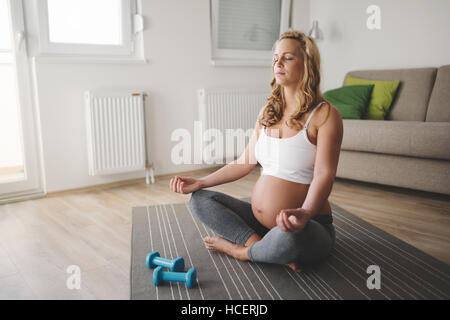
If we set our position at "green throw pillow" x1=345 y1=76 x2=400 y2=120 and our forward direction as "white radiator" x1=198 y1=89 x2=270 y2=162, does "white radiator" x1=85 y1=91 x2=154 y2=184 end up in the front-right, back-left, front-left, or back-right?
front-left

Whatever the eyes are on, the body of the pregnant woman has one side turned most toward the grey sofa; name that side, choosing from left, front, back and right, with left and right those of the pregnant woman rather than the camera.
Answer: back

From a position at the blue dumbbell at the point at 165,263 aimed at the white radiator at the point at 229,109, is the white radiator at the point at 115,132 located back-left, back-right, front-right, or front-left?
front-left

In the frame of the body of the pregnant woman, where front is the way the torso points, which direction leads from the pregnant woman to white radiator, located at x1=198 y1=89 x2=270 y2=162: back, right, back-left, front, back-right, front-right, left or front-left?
back-right

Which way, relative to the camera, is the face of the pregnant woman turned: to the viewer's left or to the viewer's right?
to the viewer's left
